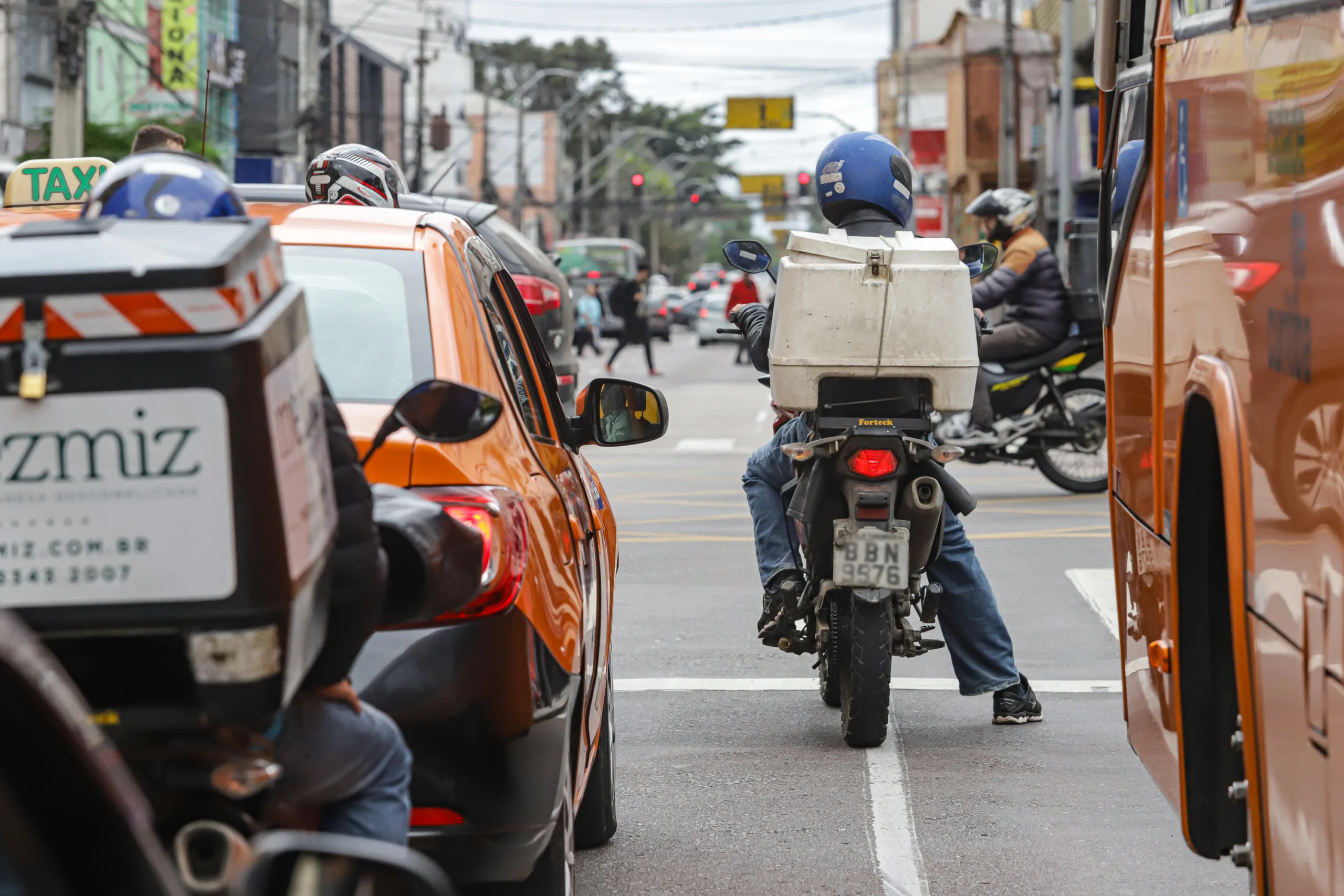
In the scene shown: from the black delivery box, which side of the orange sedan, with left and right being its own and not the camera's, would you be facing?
back

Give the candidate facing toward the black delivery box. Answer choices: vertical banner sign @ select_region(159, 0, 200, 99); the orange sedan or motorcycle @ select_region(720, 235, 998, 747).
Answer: the vertical banner sign

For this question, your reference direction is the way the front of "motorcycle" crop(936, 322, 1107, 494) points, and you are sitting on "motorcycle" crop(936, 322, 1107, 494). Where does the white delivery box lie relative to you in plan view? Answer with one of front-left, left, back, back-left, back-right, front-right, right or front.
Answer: left

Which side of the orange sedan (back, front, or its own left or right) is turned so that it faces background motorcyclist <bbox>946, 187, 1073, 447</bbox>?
front

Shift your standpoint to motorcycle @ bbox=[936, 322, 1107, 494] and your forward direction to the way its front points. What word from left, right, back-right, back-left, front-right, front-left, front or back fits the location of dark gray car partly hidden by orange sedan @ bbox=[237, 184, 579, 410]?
front

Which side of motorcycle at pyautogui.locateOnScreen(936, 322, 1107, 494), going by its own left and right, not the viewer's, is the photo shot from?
left

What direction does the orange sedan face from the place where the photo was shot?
facing away from the viewer

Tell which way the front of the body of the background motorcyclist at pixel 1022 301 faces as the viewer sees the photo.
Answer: to the viewer's left

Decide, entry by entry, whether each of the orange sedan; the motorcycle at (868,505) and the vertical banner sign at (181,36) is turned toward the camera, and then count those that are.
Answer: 1

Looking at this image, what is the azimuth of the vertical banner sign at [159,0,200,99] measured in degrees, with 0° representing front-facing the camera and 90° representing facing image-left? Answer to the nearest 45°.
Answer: approximately 0°

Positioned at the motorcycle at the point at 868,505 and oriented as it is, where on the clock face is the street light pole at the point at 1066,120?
The street light pole is roughly at 12 o'clock from the motorcycle.

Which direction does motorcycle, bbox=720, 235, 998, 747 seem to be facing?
away from the camera
